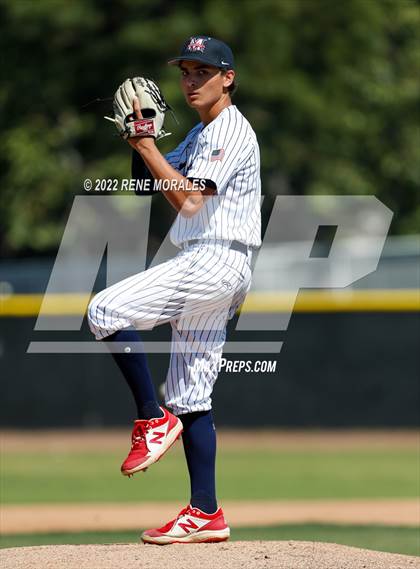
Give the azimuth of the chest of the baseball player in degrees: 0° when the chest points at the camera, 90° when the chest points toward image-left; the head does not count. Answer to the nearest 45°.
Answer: approximately 90°
